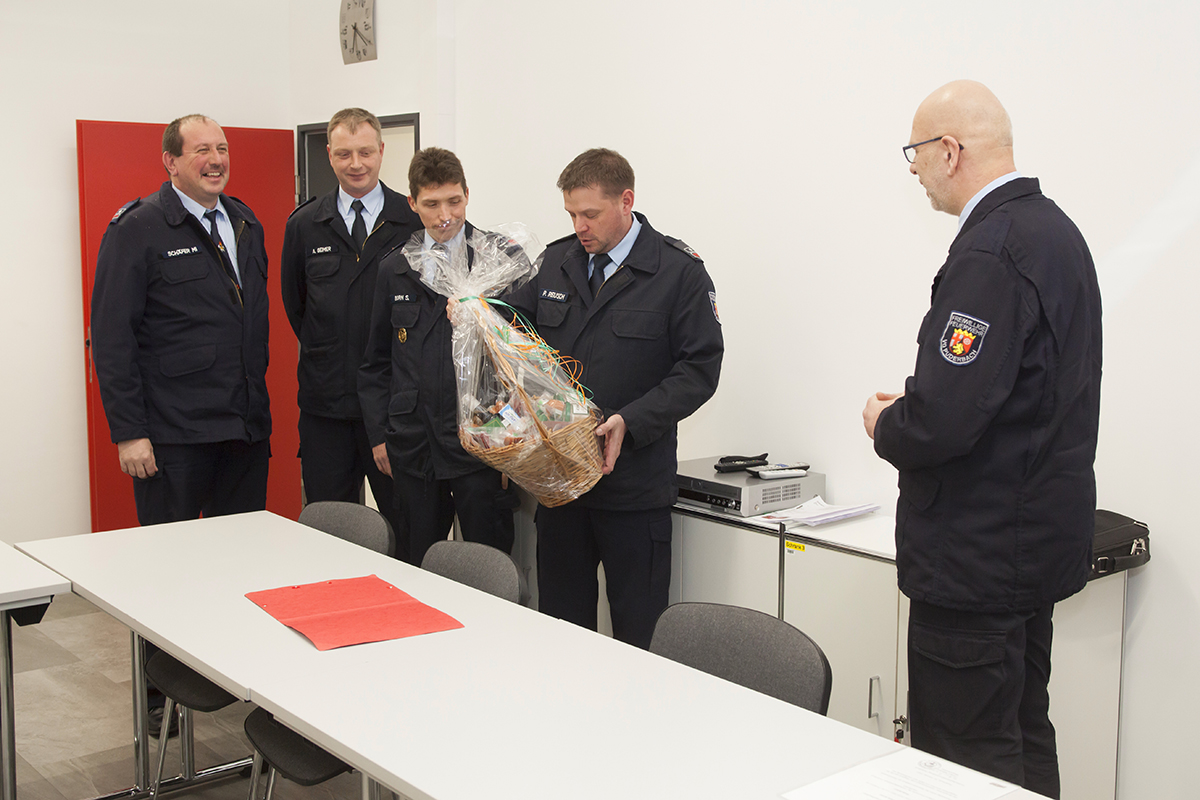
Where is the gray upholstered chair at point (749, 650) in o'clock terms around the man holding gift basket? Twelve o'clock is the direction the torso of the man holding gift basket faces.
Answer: The gray upholstered chair is roughly at 10 o'clock from the man holding gift basket.

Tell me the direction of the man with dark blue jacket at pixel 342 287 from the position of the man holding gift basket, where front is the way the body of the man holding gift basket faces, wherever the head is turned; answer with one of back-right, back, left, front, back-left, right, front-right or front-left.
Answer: right

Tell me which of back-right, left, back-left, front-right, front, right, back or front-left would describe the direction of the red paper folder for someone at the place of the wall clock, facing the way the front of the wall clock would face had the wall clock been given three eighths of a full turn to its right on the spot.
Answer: back

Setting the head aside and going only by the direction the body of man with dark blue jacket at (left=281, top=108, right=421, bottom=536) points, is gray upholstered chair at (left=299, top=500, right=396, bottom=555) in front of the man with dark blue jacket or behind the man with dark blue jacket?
in front

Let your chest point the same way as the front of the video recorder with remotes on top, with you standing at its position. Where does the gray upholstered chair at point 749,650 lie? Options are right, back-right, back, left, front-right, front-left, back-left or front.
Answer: front-left

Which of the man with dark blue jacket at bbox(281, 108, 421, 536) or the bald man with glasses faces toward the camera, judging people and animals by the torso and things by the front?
the man with dark blue jacket

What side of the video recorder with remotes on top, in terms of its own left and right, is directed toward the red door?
right

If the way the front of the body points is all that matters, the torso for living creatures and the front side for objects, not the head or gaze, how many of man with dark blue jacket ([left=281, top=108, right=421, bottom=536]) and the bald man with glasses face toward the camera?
1

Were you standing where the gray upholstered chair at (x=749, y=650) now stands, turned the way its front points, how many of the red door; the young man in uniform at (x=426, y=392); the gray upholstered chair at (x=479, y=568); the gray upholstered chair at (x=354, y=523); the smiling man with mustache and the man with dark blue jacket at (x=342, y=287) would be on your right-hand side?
6

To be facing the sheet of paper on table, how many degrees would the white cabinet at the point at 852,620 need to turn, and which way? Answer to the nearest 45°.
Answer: approximately 45° to its left

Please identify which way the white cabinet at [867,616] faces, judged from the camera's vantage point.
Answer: facing the viewer and to the left of the viewer

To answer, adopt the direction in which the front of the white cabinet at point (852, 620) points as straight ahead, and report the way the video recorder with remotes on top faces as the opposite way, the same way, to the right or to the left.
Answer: the same way

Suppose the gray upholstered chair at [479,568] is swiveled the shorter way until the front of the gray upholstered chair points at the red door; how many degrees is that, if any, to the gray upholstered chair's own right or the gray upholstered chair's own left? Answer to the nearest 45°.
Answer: approximately 90° to the gray upholstered chair's own right

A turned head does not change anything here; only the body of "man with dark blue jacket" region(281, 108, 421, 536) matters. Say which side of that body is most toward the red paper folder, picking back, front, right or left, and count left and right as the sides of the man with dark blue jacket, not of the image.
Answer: front

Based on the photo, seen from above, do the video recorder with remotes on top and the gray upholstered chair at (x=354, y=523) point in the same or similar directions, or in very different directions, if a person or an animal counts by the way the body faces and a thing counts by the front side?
same or similar directions

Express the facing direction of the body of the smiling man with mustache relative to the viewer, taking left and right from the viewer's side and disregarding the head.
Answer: facing the viewer and to the right of the viewer

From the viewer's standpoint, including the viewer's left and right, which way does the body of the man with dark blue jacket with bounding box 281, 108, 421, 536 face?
facing the viewer
